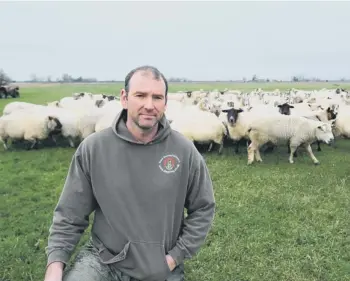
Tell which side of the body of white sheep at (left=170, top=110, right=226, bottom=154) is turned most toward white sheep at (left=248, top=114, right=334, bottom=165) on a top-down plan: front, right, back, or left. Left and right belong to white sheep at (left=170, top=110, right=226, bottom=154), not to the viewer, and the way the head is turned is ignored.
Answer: back

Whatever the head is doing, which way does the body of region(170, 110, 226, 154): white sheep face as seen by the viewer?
to the viewer's left

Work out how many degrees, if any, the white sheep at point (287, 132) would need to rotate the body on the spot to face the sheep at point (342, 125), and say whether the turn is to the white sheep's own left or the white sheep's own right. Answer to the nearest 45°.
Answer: approximately 45° to the white sheep's own left

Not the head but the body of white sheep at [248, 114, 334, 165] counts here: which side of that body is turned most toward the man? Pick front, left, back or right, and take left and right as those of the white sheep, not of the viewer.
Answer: right

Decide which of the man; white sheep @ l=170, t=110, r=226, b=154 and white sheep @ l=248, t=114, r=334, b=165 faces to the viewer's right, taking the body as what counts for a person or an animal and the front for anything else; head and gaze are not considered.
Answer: white sheep @ l=248, t=114, r=334, b=165

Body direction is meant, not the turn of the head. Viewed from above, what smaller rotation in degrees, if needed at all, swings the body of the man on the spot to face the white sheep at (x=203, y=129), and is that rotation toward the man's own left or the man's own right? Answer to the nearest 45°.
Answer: approximately 180°

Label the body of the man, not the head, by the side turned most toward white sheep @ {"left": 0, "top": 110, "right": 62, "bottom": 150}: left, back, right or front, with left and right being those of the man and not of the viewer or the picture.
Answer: back

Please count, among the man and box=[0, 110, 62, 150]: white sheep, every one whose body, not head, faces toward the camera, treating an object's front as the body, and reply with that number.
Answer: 1

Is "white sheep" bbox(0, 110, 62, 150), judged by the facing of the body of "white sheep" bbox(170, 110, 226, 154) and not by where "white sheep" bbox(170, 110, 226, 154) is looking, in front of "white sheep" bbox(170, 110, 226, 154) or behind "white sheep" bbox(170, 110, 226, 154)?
in front

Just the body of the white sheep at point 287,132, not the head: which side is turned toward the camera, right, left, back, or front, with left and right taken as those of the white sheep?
right

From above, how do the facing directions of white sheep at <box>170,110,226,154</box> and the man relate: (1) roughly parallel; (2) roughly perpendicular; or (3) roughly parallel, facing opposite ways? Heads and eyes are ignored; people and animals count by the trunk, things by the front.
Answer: roughly perpendicular

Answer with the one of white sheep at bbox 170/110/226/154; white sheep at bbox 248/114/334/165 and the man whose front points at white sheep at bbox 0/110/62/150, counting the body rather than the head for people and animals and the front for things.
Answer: white sheep at bbox 170/110/226/154

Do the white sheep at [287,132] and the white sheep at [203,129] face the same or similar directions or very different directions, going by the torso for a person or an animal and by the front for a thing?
very different directions

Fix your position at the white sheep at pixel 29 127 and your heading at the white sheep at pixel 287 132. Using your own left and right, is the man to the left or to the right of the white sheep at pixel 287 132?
right

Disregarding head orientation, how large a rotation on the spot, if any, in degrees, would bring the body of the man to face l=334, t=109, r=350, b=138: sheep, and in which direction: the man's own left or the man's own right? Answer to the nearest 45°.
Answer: approximately 135° to the man's own left

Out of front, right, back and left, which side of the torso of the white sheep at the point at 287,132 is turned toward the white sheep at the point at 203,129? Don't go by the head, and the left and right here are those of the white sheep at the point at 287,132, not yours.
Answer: back
